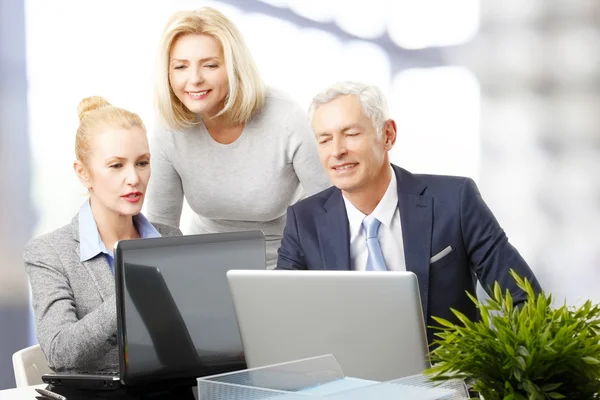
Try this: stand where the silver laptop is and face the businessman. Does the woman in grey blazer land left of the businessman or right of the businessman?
left

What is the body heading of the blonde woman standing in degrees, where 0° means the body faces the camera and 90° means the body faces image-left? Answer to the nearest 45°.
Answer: approximately 0°

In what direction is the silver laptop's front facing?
away from the camera

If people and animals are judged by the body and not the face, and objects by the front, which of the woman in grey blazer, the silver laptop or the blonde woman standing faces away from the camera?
the silver laptop

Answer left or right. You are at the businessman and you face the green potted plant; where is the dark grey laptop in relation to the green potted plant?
right

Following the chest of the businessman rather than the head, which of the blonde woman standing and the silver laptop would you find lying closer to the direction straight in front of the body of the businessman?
the silver laptop

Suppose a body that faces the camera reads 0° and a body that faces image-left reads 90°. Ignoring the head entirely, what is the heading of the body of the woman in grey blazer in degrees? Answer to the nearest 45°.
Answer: approximately 315°

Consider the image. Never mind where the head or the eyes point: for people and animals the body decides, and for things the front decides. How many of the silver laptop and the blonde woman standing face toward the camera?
1

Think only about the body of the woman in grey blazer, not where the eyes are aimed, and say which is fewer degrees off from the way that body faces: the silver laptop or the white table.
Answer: the silver laptop

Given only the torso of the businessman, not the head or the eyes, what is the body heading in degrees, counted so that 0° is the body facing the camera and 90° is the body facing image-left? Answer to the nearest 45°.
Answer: approximately 45°

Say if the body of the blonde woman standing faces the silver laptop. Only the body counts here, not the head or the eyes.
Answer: yes
